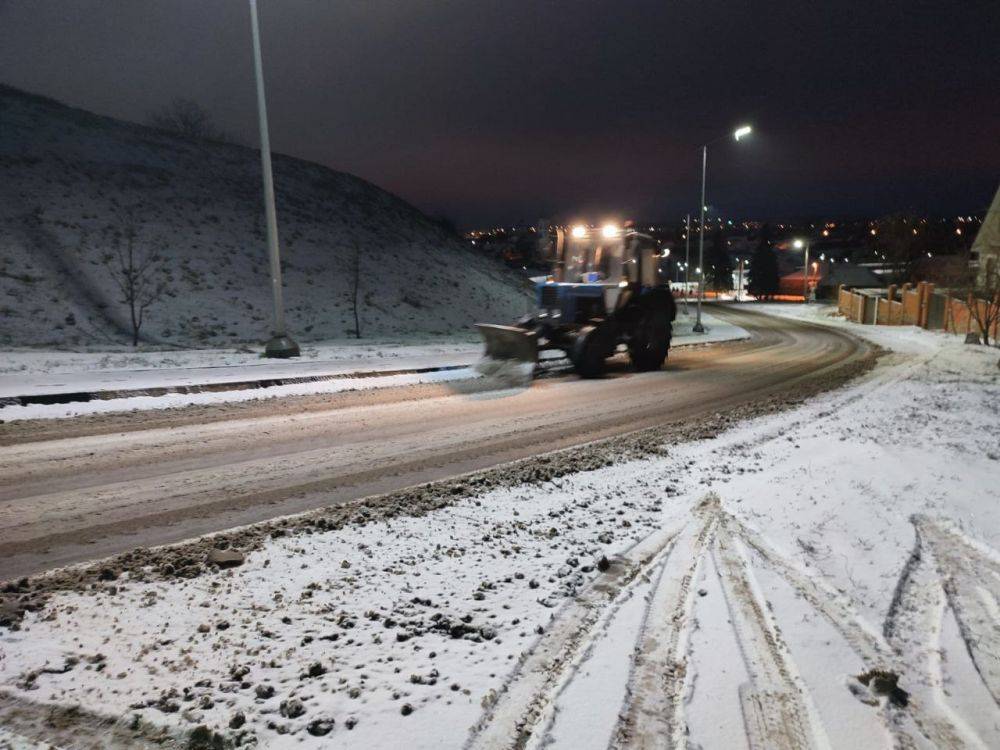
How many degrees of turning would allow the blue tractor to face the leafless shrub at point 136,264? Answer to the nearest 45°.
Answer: approximately 90° to its right

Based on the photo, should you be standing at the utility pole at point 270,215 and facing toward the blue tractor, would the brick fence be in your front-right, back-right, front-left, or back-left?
front-left

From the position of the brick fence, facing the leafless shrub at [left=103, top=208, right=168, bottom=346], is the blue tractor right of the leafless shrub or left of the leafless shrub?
left

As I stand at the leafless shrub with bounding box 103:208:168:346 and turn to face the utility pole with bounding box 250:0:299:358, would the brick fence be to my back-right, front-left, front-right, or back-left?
front-left

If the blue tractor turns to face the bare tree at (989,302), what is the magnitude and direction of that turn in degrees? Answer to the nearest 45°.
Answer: approximately 180°

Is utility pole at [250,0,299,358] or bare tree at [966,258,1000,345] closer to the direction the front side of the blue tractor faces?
the utility pole

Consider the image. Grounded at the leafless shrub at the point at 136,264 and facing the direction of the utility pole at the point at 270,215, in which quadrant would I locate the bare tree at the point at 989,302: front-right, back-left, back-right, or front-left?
front-left

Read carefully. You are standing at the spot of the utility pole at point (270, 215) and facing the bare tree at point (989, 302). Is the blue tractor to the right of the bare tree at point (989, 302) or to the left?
right

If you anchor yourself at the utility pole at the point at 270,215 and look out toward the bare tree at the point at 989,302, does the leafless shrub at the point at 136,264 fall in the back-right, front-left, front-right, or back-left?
back-left

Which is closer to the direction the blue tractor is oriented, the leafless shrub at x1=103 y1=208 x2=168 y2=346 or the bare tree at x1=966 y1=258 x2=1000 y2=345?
the leafless shrub

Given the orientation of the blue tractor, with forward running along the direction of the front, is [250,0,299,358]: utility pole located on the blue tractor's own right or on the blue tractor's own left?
on the blue tractor's own right

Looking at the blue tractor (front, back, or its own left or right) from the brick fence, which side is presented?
back

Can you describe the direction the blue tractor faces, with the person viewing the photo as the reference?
facing the viewer and to the left of the viewer
